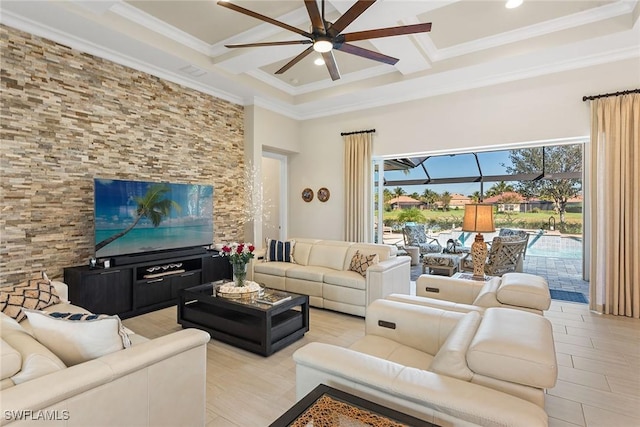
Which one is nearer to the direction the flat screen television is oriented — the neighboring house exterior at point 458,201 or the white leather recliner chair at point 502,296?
the white leather recliner chair

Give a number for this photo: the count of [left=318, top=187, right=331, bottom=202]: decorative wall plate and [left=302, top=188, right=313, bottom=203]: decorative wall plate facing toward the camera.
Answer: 2
